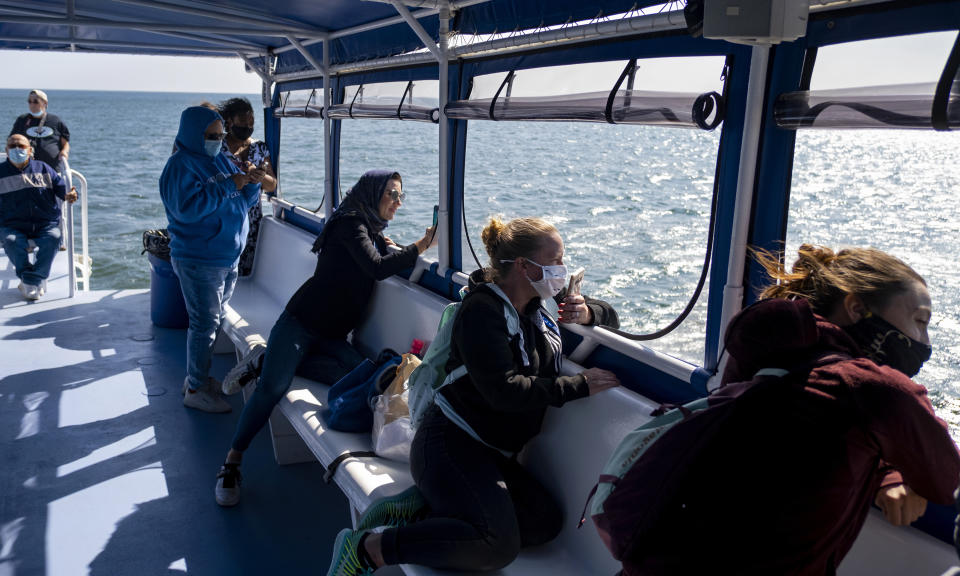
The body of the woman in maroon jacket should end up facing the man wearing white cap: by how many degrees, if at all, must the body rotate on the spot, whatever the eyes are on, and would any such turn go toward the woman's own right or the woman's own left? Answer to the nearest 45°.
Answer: approximately 135° to the woman's own left

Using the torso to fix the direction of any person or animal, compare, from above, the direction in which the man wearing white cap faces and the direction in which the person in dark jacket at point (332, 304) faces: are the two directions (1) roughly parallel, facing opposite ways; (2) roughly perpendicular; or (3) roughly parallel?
roughly perpendicular

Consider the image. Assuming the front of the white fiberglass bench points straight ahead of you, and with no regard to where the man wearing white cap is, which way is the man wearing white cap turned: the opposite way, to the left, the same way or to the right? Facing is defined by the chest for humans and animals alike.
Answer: to the left

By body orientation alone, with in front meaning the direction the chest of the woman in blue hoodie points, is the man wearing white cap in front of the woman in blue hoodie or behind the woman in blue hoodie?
behind

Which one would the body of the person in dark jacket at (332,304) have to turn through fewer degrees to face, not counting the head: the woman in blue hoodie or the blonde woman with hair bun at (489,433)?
the blonde woman with hair bun

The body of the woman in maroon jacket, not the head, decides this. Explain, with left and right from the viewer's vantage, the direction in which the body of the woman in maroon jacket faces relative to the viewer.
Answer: facing to the right of the viewer

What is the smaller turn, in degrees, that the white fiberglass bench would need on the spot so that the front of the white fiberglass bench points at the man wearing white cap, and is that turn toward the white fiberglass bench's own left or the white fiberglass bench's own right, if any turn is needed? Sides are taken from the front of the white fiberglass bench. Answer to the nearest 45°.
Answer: approximately 90° to the white fiberglass bench's own right

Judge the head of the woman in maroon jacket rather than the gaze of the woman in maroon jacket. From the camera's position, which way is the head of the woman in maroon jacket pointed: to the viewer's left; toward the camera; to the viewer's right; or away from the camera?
to the viewer's right

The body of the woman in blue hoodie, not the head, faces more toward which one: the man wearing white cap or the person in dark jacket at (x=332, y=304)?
the person in dark jacket

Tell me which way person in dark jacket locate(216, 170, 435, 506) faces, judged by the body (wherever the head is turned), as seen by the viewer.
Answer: to the viewer's right

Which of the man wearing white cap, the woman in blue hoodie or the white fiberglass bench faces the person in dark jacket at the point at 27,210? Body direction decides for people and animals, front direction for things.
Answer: the man wearing white cap

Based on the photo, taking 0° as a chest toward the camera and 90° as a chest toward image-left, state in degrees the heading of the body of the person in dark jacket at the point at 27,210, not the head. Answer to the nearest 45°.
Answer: approximately 0°

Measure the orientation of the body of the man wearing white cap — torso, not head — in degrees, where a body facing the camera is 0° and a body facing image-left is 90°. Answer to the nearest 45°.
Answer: approximately 0°

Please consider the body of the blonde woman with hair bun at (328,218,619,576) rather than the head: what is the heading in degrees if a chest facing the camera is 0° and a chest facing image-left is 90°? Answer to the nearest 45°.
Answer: approximately 270°

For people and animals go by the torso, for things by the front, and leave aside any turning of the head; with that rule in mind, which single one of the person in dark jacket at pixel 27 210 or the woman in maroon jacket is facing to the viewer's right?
the woman in maroon jacket
